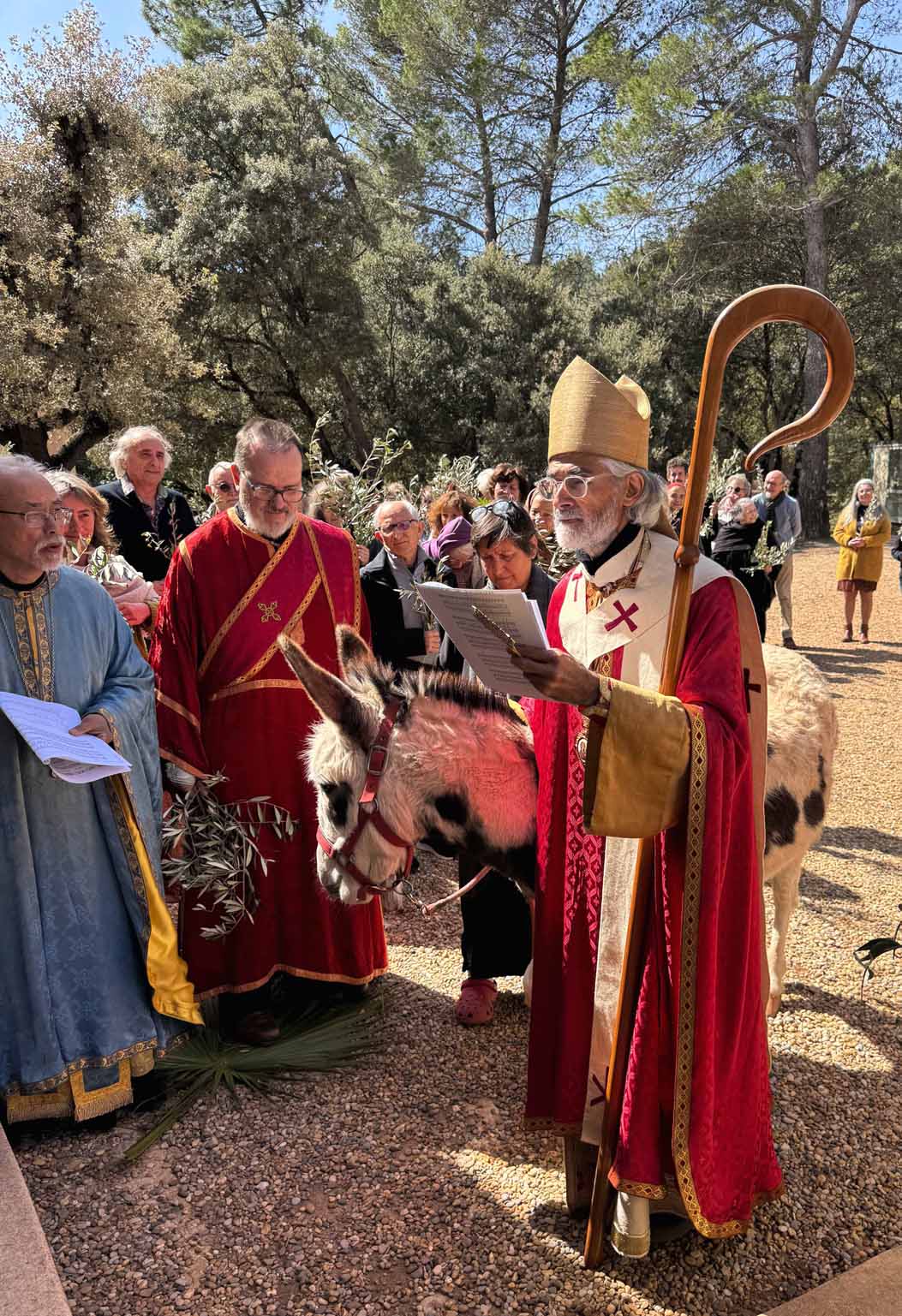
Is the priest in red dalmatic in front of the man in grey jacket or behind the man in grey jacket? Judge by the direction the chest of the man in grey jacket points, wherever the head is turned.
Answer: in front

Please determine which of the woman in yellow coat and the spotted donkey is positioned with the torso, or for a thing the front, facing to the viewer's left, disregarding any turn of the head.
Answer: the spotted donkey

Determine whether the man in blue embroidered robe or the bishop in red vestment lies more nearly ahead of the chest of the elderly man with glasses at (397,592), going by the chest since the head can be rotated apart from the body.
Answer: the bishop in red vestment

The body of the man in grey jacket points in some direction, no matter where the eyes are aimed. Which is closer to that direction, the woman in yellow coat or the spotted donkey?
the spotted donkey

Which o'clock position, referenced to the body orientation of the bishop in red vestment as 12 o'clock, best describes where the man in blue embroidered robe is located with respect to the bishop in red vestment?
The man in blue embroidered robe is roughly at 2 o'clock from the bishop in red vestment.

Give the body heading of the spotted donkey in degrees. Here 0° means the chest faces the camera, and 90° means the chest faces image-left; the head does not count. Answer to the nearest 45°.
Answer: approximately 90°

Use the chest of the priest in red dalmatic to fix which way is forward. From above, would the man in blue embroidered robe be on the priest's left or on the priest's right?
on the priest's right

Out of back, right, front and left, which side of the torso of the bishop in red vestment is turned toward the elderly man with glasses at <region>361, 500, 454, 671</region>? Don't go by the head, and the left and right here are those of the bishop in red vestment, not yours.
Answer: right

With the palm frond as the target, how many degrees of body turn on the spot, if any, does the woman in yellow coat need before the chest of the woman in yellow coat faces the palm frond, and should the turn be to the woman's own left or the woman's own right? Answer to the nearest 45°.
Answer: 0° — they already face it

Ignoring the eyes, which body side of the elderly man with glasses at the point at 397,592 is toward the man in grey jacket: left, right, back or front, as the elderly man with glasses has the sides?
left

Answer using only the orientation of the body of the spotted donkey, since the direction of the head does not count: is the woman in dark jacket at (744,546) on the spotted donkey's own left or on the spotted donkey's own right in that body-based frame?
on the spotted donkey's own right

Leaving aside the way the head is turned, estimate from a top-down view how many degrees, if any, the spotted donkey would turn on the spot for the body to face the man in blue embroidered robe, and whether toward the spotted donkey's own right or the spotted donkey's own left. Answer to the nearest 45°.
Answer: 0° — it already faces them

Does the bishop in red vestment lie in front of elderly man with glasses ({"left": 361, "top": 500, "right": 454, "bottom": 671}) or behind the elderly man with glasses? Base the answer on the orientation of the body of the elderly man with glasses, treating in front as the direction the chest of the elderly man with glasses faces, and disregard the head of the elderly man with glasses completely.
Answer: in front
